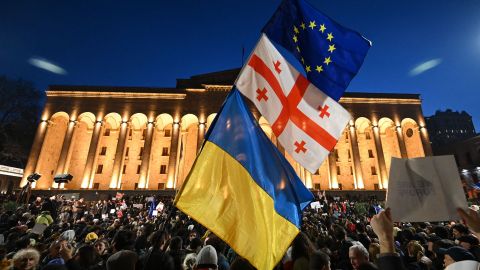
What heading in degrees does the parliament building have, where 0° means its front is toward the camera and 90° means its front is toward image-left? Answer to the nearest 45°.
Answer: approximately 0°

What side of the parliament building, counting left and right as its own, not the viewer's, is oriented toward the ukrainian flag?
front

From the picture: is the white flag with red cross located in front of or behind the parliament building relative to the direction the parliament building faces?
in front

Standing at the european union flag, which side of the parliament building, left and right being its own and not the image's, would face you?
front
